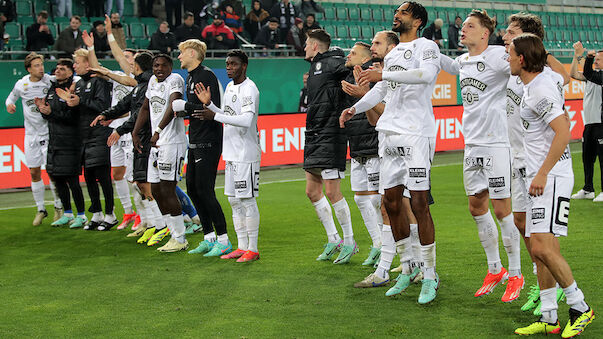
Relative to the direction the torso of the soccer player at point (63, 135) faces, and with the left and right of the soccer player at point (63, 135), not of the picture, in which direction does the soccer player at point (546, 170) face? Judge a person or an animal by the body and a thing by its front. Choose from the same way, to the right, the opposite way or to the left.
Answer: to the right

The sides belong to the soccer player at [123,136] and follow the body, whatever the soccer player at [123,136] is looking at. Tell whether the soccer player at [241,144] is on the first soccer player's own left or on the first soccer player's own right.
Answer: on the first soccer player's own left

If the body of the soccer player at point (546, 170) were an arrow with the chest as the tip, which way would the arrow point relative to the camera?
to the viewer's left

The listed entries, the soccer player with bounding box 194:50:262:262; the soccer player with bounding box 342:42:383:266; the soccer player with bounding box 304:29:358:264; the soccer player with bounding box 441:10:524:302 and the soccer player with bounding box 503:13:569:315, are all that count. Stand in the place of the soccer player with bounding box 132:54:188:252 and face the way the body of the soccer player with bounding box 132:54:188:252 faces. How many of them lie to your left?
5

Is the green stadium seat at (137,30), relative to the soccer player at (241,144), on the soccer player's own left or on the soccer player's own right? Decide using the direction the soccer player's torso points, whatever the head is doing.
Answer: on the soccer player's own right

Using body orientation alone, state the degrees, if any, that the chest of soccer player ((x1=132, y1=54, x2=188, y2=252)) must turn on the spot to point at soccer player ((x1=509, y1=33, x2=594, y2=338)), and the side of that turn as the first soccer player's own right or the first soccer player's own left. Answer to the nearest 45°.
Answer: approximately 90° to the first soccer player's own left

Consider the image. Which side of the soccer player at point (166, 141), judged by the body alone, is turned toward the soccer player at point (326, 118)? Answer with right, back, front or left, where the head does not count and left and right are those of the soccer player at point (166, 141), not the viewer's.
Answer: left

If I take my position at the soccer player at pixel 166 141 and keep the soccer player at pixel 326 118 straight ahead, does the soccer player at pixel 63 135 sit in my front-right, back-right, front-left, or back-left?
back-left

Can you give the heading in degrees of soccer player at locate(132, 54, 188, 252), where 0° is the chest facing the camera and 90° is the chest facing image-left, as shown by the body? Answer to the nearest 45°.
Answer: approximately 45°

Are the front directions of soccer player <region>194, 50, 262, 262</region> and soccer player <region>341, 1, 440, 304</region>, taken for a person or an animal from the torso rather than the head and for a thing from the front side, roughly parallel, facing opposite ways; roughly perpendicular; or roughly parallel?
roughly parallel
